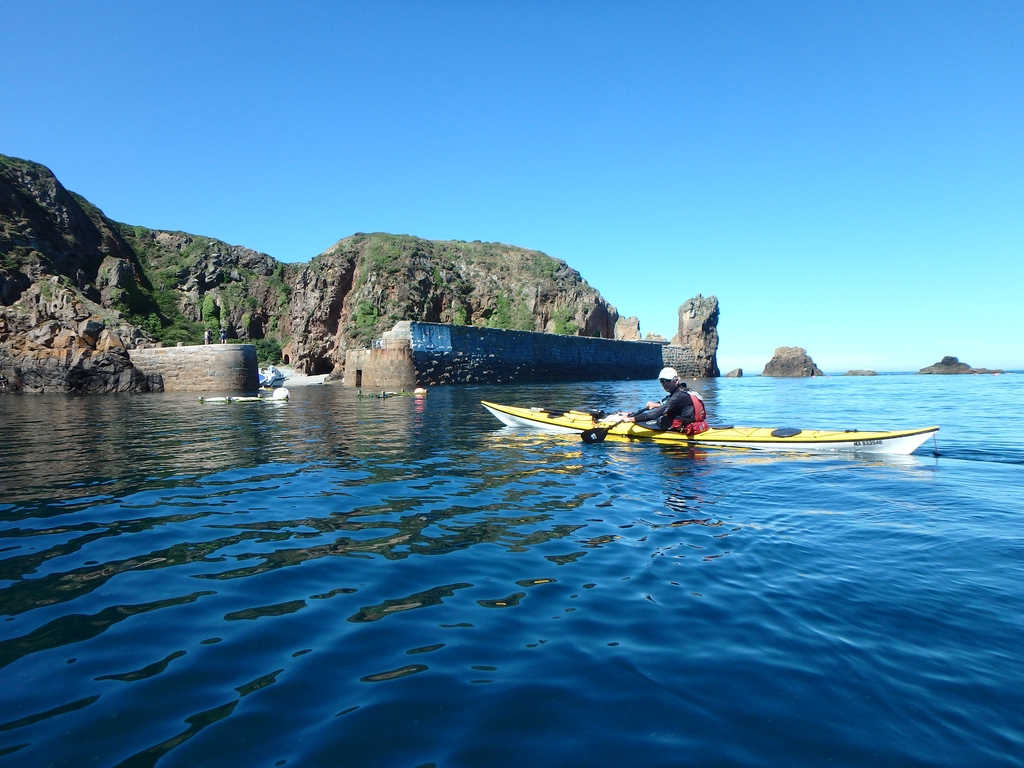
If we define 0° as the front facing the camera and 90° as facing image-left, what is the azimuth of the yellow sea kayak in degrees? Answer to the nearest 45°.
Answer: approximately 90°

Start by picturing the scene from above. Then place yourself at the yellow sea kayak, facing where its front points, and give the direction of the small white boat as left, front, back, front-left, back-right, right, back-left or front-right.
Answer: front-right

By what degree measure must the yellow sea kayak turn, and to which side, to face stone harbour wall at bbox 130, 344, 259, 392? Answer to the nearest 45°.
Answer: approximately 45° to its right

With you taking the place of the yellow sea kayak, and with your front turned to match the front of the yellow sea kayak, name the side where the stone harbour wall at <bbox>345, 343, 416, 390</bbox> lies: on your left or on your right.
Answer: on your right
